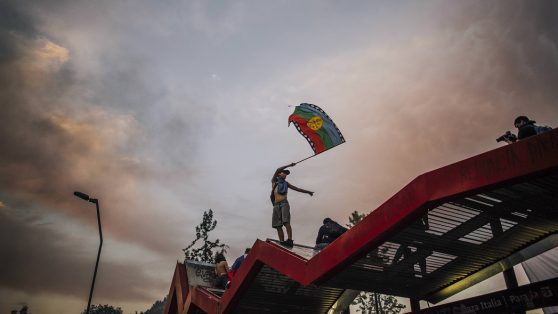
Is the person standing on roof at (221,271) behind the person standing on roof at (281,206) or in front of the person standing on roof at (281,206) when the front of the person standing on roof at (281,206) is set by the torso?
behind

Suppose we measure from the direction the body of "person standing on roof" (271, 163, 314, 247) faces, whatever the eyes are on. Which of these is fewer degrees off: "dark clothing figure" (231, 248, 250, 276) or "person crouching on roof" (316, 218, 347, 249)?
the person crouching on roof

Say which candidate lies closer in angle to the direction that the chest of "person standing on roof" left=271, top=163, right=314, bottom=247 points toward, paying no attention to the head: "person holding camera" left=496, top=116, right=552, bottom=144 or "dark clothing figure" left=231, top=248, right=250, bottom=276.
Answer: the person holding camera

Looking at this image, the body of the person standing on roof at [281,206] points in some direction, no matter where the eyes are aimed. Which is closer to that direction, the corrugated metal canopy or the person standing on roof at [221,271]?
the corrugated metal canopy

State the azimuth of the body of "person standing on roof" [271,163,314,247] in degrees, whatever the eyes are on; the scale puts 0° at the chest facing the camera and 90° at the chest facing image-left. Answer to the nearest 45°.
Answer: approximately 315°
